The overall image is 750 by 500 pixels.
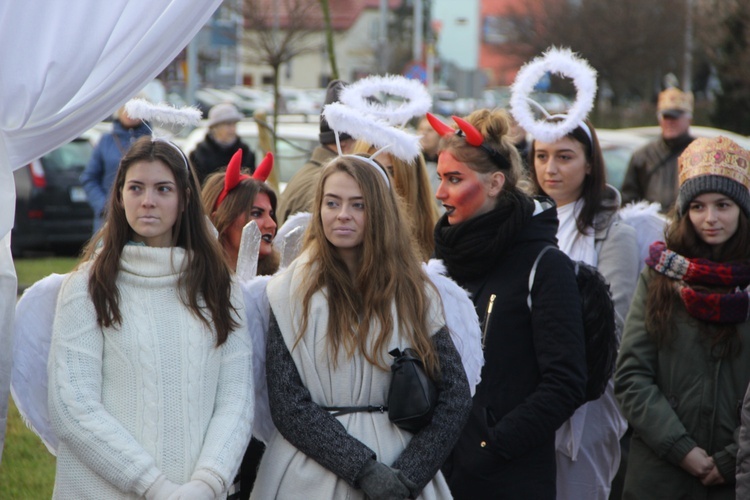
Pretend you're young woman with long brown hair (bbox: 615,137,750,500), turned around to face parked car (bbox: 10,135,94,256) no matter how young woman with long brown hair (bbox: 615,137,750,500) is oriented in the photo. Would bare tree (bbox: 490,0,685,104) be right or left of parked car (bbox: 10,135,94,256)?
right

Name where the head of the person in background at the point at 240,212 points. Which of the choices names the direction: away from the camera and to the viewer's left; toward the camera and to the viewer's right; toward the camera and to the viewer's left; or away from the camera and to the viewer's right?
toward the camera and to the viewer's right

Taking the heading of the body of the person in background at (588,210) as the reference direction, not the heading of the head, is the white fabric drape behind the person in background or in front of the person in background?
in front

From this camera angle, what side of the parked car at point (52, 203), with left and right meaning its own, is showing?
back

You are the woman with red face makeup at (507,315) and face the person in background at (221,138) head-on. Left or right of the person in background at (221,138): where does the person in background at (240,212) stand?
left

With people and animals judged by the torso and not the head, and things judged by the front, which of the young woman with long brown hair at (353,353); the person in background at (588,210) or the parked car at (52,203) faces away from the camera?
the parked car

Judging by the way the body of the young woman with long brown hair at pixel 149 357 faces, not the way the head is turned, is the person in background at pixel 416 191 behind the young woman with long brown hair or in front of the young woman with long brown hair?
behind

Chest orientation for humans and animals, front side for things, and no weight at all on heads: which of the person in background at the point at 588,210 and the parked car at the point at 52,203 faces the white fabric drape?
the person in background

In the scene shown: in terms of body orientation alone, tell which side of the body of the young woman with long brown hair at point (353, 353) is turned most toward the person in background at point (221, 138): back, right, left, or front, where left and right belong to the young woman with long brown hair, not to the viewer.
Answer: back

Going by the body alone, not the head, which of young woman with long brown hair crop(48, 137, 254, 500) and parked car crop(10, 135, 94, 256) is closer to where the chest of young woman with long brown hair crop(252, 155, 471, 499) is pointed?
the young woman with long brown hair
